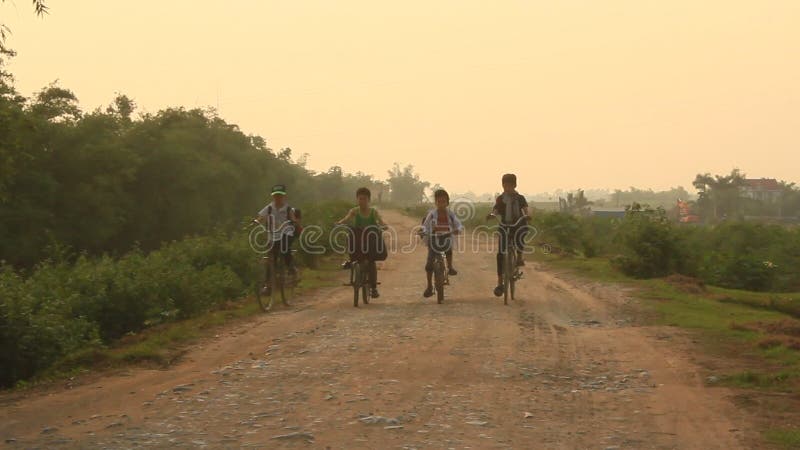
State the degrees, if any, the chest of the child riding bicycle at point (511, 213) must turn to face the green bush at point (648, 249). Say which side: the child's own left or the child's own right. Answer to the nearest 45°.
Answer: approximately 135° to the child's own left

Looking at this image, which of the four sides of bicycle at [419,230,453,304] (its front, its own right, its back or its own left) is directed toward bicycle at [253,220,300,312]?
right

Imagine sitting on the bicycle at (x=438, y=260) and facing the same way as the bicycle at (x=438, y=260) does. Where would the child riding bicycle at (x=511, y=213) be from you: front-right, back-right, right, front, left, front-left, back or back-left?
left

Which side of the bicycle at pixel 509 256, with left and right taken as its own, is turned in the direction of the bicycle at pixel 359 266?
right

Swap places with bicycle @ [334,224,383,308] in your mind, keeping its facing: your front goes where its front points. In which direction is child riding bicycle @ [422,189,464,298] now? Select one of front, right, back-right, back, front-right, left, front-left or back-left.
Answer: left

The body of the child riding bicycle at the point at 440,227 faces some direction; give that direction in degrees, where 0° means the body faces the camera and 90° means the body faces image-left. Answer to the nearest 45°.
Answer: approximately 0°

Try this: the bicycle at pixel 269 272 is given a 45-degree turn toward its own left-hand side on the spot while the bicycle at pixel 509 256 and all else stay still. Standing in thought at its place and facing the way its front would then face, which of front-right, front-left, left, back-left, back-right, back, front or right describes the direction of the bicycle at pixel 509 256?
left

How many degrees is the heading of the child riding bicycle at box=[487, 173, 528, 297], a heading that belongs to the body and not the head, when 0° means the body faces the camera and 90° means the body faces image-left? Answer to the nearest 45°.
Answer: approximately 0°

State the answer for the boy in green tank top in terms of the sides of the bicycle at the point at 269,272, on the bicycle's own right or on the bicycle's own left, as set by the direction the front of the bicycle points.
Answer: on the bicycle's own left

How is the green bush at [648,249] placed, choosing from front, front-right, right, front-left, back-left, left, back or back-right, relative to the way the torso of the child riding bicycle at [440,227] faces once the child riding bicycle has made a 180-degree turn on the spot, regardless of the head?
front-right

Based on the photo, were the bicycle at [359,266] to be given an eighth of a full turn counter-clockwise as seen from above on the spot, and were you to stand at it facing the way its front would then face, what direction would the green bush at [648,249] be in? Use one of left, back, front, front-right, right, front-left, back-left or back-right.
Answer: left
